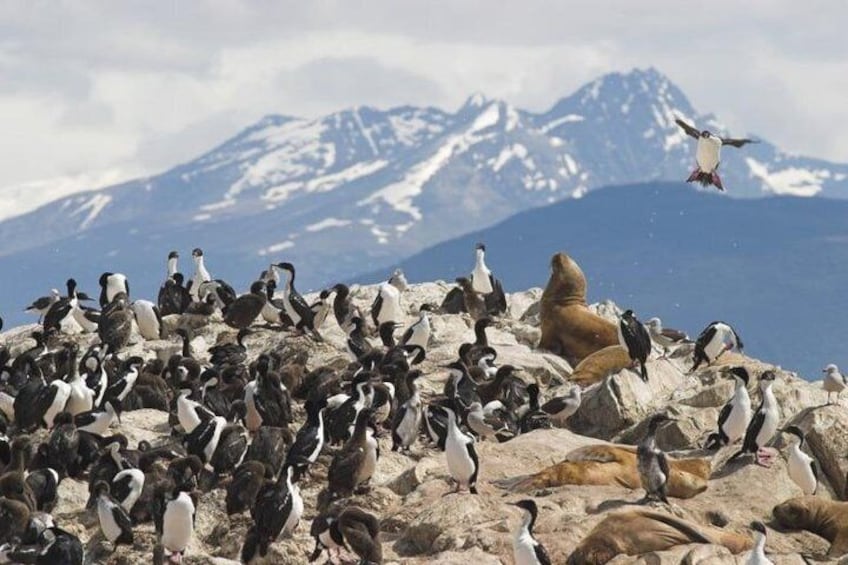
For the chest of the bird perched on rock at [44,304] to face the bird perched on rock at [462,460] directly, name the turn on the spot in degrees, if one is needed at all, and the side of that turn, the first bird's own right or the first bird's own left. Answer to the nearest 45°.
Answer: approximately 90° to the first bird's own right

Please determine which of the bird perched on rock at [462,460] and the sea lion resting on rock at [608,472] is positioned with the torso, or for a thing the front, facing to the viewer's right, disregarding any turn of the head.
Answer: the sea lion resting on rock

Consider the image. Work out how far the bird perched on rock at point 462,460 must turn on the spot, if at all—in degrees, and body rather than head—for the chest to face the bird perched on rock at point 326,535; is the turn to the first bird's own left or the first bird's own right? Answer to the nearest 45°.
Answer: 0° — it already faces it

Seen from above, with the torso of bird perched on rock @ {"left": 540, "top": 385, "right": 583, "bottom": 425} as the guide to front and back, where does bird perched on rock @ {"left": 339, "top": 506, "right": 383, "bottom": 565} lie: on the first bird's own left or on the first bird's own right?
on the first bird's own right

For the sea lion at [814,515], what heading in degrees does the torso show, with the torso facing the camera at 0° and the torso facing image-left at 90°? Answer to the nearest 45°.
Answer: approximately 90°

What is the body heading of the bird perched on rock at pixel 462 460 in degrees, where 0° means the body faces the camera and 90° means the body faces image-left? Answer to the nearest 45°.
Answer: approximately 45°

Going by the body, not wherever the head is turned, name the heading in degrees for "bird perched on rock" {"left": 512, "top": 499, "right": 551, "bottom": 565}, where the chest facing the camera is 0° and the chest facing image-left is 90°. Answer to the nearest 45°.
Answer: approximately 45°
